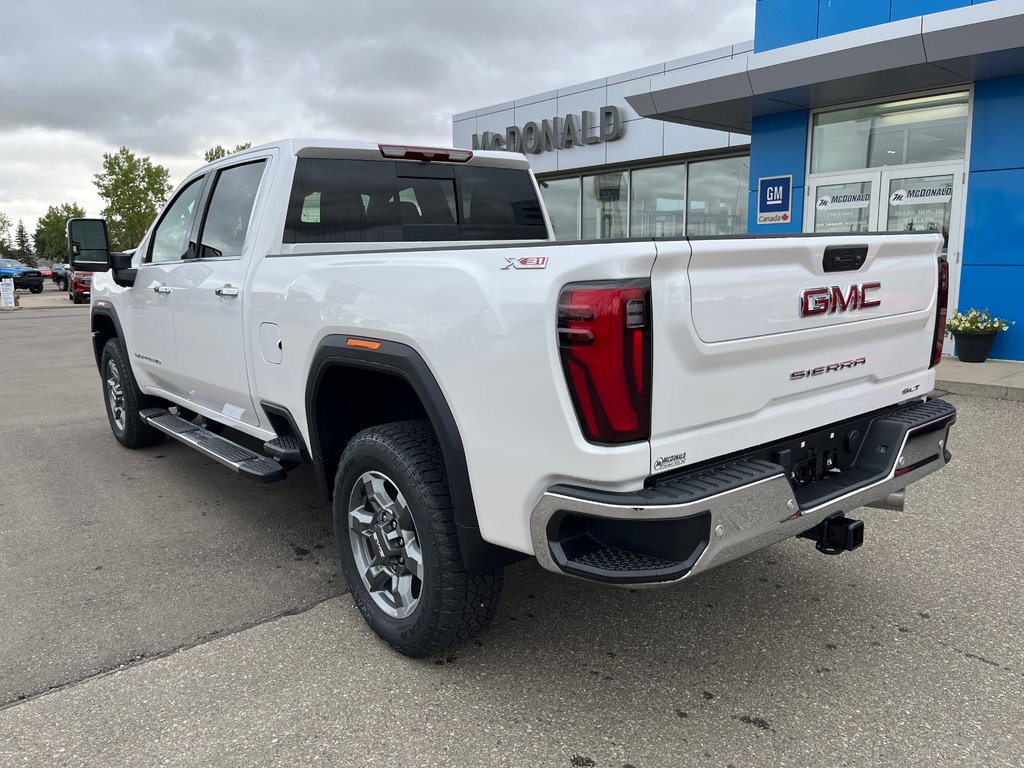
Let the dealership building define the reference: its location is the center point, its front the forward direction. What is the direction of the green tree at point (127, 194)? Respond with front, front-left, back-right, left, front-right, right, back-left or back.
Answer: right

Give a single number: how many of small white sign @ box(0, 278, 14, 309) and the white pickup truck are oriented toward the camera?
1

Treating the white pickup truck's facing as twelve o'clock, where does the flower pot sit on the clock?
The flower pot is roughly at 3 o'clock from the white pickup truck.

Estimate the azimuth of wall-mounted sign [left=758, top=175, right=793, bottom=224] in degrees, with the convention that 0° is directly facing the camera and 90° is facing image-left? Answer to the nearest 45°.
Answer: approximately 45°

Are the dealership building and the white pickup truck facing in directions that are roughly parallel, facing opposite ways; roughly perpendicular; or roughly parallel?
roughly perpendicular

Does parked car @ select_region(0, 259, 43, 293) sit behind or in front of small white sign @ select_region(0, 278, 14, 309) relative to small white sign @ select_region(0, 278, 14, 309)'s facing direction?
behind

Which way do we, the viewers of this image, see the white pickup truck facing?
facing away from the viewer and to the left of the viewer

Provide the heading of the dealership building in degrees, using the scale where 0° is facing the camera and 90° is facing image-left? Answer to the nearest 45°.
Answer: approximately 45°
